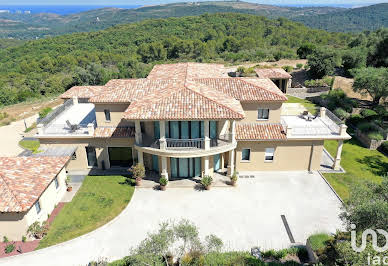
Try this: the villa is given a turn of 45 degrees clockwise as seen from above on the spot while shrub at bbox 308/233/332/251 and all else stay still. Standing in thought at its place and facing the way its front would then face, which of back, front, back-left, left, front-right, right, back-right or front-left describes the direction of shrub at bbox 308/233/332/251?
left

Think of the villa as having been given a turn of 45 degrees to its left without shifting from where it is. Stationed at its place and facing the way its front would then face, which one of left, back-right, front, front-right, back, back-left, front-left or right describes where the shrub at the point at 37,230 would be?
right

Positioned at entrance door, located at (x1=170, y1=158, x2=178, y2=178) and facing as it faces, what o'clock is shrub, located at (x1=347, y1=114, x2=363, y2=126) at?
The shrub is roughly at 8 o'clock from the entrance door.

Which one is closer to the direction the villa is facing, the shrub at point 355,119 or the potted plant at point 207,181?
the potted plant

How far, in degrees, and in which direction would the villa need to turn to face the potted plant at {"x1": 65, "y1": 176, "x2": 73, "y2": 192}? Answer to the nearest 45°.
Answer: approximately 90° to its right

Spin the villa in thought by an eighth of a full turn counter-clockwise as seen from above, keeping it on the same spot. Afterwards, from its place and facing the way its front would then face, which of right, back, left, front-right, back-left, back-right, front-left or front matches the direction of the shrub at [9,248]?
right

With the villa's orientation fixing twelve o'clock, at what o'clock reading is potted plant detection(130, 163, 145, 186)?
The potted plant is roughly at 2 o'clock from the villa.

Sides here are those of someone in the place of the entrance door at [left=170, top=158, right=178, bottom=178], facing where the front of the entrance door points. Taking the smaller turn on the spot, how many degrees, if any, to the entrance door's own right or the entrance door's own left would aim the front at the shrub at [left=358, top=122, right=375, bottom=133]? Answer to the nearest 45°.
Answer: approximately 90° to the entrance door's own left

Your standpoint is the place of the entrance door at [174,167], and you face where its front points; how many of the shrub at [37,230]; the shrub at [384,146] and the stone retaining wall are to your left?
2

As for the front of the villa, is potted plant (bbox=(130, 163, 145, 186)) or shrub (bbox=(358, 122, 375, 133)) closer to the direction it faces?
the potted plant

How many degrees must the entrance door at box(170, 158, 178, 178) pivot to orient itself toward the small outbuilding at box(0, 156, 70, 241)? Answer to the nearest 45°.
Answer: approximately 45° to its right

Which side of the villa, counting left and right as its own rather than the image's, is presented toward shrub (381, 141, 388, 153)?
left

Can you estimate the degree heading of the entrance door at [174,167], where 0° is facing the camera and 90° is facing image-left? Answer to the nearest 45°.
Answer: approximately 0°

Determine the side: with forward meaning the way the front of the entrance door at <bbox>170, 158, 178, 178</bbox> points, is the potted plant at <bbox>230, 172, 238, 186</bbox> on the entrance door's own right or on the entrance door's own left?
on the entrance door's own left

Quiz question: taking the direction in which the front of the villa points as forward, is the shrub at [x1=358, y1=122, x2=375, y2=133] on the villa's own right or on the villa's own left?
on the villa's own left
